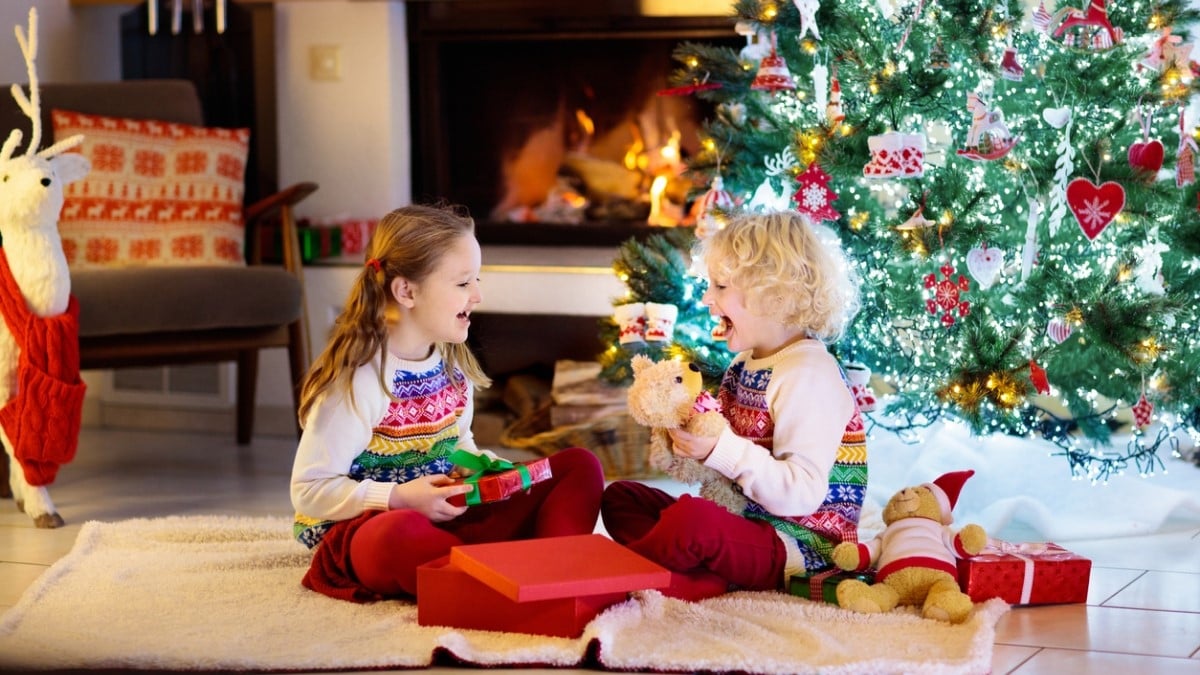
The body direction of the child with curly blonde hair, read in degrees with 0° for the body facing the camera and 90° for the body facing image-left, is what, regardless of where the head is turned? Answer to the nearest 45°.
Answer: approximately 90°

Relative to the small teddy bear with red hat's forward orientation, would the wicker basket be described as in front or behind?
behind

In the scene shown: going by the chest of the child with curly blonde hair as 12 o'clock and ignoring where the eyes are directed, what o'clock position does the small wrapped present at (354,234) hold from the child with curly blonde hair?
The small wrapped present is roughly at 2 o'clock from the child with curly blonde hair.

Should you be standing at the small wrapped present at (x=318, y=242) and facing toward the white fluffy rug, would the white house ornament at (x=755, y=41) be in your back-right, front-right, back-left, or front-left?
front-left

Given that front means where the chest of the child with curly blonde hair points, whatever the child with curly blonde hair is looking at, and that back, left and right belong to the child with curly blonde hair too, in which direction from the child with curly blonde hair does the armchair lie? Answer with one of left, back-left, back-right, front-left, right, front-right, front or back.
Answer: front-right

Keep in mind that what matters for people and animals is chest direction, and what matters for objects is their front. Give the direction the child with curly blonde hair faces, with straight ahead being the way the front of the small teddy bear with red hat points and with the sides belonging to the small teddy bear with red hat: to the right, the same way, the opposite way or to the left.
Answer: to the right

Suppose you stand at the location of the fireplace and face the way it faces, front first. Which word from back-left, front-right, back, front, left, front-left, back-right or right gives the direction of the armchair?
front-right

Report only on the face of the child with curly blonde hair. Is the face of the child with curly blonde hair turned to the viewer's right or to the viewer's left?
to the viewer's left

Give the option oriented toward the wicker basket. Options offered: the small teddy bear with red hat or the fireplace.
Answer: the fireplace

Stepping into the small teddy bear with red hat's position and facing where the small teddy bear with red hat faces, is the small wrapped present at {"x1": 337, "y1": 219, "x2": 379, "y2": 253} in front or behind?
behind

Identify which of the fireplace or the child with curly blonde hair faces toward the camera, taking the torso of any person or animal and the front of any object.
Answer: the fireplace

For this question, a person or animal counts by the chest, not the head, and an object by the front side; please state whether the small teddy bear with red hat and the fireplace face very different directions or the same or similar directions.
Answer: same or similar directions

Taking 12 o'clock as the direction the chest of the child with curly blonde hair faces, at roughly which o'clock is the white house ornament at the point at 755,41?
The white house ornament is roughly at 3 o'clock from the child with curly blonde hair.

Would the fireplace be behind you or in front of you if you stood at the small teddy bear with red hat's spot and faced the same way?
behind

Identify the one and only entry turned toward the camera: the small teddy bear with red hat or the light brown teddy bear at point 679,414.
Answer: the small teddy bear with red hat
